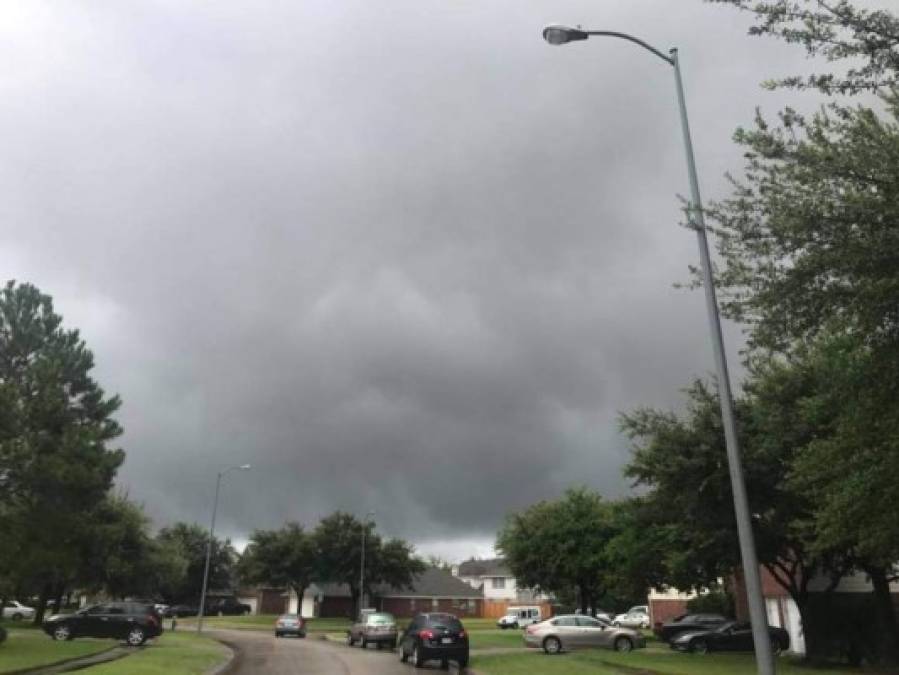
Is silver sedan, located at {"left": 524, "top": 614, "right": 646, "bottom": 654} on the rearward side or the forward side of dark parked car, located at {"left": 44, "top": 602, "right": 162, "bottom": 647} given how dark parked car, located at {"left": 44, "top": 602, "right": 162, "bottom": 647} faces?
on the rearward side

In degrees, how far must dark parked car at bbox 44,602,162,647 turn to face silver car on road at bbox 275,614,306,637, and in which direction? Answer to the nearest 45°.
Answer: approximately 135° to its right

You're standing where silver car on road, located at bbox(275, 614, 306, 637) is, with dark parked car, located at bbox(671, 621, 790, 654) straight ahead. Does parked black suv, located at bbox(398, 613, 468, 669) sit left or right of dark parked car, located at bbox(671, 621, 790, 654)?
right

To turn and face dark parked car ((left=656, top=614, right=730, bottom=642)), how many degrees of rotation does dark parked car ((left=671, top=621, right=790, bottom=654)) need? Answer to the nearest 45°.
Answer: approximately 90° to its right

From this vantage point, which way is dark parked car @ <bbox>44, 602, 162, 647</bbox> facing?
to the viewer's left

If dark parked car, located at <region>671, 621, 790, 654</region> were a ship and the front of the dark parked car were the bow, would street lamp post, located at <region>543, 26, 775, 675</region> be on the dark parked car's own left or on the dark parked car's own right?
on the dark parked car's own left

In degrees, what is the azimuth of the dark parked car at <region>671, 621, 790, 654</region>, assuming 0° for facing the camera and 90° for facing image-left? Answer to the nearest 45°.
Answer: approximately 90°

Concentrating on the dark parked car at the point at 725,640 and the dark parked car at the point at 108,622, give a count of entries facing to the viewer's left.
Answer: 2
